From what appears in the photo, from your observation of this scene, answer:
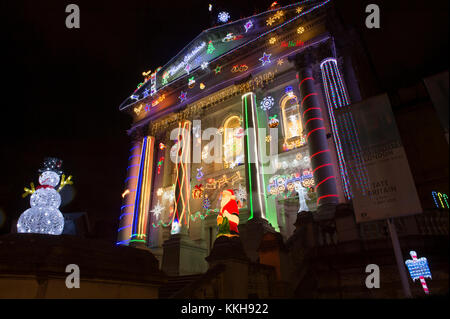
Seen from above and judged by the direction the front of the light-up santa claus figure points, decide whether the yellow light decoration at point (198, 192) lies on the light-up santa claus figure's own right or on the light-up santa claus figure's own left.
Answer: on the light-up santa claus figure's own right

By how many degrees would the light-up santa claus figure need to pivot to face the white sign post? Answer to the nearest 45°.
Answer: approximately 90° to its left

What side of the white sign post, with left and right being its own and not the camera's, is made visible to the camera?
front

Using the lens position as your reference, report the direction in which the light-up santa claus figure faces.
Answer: facing the viewer and to the left of the viewer

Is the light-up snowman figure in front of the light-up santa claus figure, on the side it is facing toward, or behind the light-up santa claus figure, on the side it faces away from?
in front

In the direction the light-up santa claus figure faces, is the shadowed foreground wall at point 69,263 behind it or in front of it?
in front

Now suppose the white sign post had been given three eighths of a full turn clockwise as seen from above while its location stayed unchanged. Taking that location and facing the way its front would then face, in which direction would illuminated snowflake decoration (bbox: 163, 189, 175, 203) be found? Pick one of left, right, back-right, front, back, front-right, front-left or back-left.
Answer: front

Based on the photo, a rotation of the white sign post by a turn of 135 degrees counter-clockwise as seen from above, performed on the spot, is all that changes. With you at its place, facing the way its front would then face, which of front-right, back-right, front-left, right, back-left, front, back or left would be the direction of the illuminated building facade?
left

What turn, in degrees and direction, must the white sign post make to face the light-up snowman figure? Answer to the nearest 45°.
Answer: approximately 90° to its right
